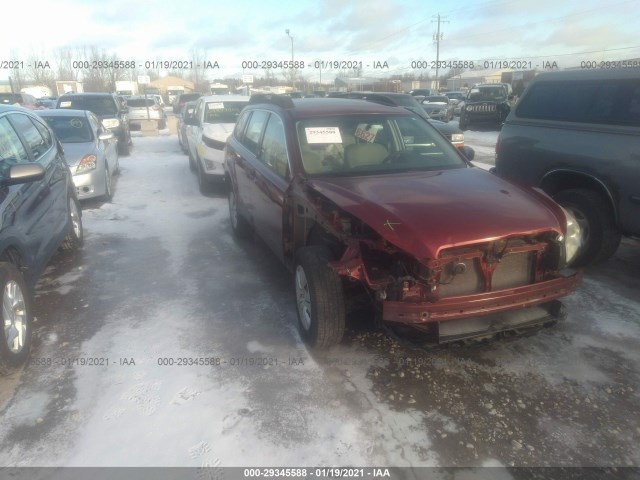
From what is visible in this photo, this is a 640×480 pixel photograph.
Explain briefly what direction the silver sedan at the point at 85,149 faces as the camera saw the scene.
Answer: facing the viewer

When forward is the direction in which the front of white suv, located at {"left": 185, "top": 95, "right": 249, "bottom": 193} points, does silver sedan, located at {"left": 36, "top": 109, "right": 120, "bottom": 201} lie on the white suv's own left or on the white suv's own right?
on the white suv's own right

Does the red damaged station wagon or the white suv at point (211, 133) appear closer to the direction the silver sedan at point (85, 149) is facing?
the red damaged station wagon

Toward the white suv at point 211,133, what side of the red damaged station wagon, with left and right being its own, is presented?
back

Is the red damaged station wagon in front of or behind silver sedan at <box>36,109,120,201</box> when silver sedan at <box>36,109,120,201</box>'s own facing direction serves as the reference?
in front

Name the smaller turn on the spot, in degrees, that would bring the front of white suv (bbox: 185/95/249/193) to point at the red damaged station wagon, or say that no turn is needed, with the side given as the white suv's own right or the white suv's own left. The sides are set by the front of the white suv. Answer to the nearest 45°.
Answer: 0° — it already faces it

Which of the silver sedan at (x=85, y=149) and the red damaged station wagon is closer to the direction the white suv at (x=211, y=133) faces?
the red damaged station wagon

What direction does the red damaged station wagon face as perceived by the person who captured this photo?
facing the viewer and to the right of the viewer

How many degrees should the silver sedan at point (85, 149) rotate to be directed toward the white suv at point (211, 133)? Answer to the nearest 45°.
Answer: approximately 90° to its left

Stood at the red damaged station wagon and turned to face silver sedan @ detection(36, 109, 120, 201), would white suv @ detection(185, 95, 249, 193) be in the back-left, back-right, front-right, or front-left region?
front-right

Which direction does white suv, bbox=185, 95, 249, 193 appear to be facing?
toward the camera

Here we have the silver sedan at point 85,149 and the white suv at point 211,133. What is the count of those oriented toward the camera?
2
